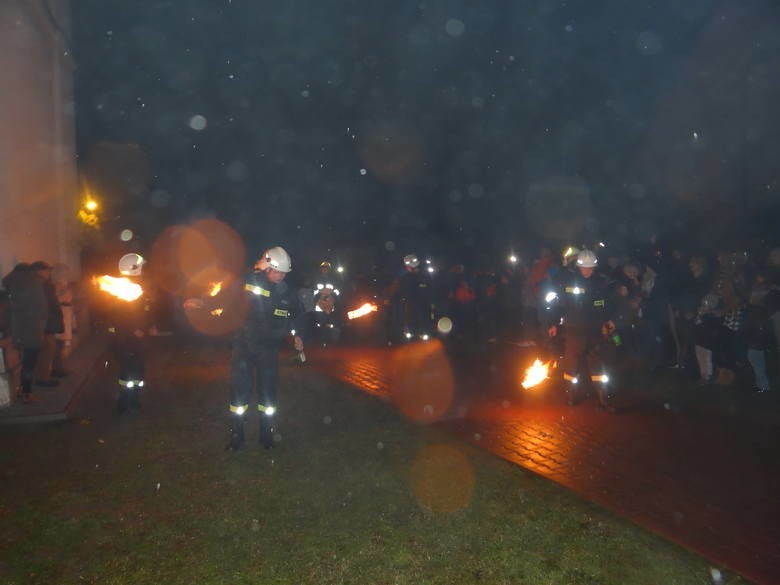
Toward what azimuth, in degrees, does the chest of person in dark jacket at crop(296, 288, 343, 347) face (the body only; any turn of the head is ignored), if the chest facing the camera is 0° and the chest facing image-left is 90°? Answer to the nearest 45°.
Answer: approximately 0°

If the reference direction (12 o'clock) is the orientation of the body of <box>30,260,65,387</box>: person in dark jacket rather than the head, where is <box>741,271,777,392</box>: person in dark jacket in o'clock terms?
<box>741,271,777,392</box>: person in dark jacket is roughly at 1 o'clock from <box>30,260,65,387</box>: person in dark jacket.

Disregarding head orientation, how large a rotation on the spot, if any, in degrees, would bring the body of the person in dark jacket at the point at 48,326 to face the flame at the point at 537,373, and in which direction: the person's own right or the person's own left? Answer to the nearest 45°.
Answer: approximately 45° to the person's own right

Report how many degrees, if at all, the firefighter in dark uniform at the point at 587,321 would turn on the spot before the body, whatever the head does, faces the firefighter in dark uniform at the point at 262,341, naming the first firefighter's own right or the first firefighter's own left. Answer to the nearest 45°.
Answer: approximately 45° to the first firefighter's own right

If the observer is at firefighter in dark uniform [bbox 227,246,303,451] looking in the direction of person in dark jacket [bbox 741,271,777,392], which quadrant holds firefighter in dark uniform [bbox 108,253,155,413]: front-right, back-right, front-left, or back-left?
back-left

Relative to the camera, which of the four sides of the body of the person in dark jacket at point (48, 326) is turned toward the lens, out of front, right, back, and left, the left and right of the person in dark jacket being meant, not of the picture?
right

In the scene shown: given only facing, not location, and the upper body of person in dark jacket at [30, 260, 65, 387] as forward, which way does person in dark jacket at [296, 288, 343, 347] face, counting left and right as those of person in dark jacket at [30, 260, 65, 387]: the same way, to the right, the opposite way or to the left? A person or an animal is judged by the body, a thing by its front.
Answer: to the right
